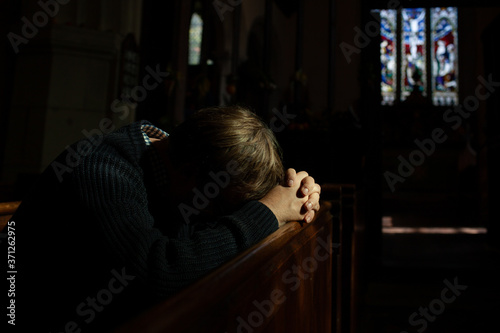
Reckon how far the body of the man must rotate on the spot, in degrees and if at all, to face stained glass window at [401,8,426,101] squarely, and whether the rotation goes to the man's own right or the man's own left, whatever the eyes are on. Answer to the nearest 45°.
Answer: approximately 45° to the man's own left

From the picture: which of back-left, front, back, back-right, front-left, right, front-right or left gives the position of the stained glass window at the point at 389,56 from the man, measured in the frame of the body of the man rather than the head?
front-left

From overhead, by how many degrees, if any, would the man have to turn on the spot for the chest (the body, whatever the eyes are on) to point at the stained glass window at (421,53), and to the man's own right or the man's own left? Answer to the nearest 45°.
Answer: approximately 45° to the man's own left

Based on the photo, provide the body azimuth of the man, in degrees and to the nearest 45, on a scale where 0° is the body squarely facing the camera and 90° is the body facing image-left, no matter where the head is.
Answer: approximately 270°

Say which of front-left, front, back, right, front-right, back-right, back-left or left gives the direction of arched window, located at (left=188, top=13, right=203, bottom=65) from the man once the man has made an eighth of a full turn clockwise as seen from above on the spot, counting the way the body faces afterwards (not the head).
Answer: back-left

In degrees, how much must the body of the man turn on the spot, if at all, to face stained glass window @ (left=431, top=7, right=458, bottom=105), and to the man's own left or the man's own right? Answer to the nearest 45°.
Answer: approximately 45° to the man's own left

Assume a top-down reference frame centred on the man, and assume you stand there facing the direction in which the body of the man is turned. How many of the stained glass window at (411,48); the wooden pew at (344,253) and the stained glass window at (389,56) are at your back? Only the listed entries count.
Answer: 0

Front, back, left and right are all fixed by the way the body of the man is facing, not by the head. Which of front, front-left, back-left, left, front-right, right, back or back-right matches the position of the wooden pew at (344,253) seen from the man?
front-left

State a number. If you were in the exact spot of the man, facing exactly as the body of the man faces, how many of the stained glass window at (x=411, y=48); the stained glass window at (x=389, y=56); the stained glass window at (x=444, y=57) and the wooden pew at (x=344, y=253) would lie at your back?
0
